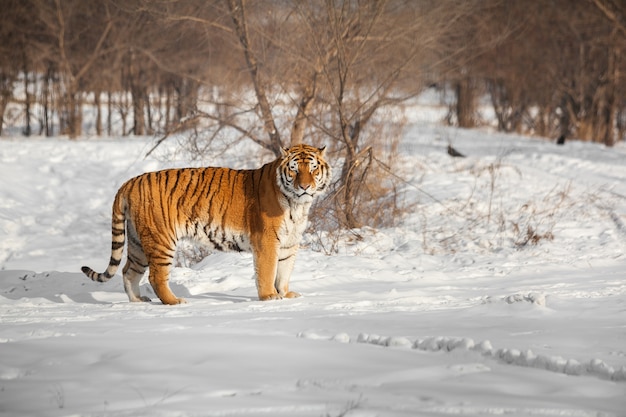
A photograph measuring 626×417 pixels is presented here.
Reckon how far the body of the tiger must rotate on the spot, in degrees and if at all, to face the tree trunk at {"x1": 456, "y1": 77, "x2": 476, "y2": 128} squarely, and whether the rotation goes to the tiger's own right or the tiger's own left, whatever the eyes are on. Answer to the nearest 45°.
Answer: approximately 45° to the tiger's own left

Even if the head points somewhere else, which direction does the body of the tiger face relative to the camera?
to the viewer's right
